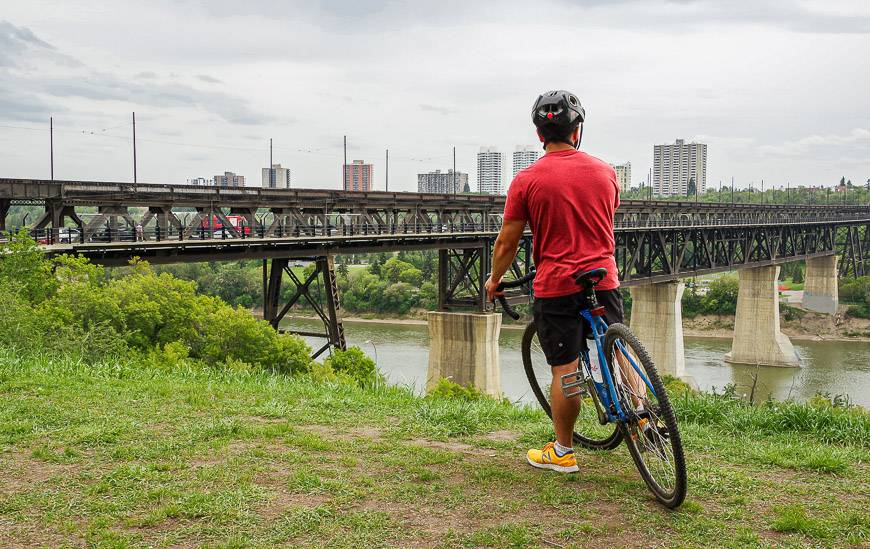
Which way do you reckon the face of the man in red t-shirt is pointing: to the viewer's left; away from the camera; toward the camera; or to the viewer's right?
away from the camera

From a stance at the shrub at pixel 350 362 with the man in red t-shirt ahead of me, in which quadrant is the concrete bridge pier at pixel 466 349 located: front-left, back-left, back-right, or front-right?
back-left

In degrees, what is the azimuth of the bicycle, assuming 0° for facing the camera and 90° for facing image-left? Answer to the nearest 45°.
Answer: approximately 135°

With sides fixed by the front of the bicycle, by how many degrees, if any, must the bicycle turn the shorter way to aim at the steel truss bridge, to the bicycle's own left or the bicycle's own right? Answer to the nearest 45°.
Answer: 0° — it already faces it
